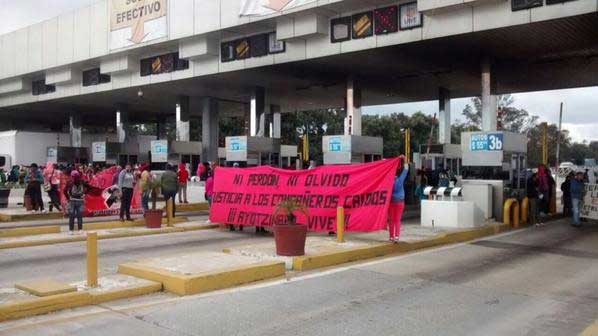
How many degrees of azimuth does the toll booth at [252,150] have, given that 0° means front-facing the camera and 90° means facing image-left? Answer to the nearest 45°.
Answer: approximately 45°

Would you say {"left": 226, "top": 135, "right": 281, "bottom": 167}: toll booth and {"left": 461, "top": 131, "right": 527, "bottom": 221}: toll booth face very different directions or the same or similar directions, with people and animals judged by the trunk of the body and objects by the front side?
same or similar directions

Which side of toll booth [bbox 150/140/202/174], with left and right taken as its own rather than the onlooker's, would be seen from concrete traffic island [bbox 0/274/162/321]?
front

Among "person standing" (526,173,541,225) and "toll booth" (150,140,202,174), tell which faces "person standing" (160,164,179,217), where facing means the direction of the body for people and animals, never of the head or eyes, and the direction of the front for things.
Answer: the toll booth

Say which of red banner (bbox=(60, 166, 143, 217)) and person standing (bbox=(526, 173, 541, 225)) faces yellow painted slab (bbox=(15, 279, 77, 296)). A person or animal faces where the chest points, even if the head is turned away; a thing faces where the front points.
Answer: the red banner

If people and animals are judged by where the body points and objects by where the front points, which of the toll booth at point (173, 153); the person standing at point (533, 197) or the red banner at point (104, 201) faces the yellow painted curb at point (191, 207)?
the toll booth

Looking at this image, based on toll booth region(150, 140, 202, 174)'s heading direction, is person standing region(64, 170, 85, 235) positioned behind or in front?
in front

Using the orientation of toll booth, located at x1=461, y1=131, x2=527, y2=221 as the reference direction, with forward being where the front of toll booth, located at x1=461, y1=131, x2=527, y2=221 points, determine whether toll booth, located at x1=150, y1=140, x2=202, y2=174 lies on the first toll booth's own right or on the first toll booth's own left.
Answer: on the first toll booth's own right

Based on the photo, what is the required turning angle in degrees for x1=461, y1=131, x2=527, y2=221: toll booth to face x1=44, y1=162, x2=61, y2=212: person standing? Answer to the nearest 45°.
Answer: approximately 45° to its right

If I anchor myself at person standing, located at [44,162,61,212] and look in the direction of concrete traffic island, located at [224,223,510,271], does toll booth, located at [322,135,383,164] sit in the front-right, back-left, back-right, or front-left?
front-left

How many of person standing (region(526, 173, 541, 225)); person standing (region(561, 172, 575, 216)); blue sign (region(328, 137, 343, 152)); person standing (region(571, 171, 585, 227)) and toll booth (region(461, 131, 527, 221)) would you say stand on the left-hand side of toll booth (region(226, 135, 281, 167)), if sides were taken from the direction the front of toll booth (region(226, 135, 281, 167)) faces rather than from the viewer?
5

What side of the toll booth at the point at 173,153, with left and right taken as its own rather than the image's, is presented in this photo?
front

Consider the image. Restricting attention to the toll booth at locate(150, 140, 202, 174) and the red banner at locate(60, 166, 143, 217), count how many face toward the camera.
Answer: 2

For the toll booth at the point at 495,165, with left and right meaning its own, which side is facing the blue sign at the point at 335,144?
right

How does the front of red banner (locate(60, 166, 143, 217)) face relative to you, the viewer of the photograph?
facing the viewer

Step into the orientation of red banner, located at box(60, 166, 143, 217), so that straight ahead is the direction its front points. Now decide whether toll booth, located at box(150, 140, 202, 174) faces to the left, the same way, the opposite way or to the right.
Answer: the same way

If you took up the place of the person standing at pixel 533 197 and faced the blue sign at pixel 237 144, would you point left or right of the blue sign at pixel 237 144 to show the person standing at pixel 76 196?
left
